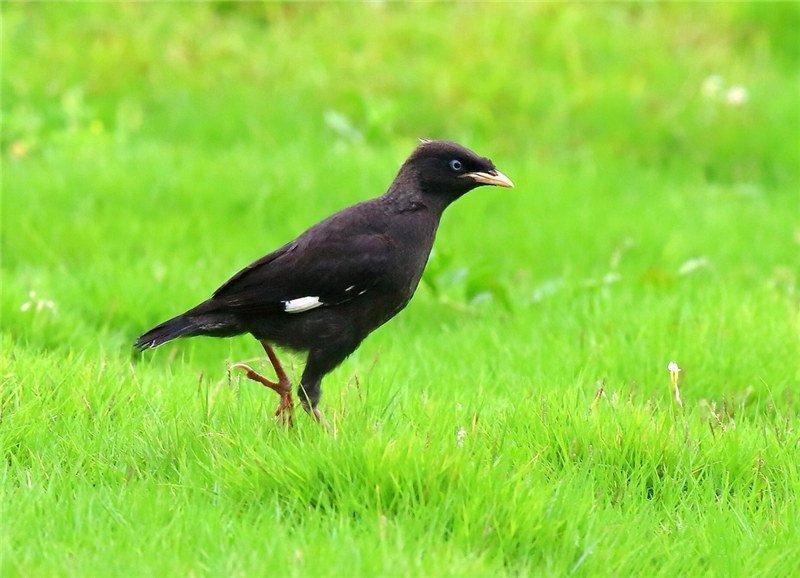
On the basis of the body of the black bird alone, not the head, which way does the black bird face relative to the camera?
to the viewer's right

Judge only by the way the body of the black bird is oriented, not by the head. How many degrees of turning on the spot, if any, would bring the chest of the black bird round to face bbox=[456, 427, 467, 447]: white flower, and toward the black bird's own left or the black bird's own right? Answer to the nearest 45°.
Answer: approximately 45° to the black bird's own right
